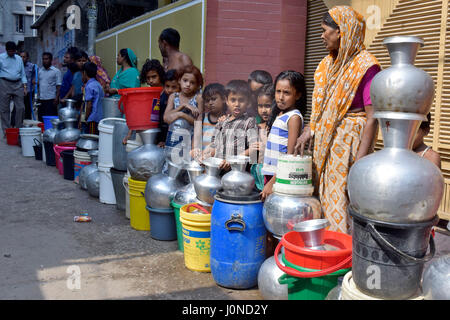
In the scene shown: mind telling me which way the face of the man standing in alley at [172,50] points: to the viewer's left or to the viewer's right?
to the viewer's left

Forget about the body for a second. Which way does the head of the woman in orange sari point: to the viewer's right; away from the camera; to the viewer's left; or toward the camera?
to the viewer's left

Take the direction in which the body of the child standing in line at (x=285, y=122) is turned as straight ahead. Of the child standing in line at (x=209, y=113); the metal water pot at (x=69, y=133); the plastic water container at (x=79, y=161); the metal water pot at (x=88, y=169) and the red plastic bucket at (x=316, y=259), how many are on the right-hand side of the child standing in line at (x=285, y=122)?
4

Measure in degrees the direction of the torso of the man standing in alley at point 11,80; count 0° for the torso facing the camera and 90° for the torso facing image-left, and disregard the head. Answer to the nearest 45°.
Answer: approximately 0°

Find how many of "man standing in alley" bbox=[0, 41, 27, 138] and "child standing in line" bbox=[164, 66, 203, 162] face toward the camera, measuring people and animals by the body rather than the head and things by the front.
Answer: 2

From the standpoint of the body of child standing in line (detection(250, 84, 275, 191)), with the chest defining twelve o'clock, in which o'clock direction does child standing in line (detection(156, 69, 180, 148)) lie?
child standing in line (detection(156, 69, 180, 148)) is roughly at 3 o'clock from child standing in line (detection(250, 84, 275, 191)).
